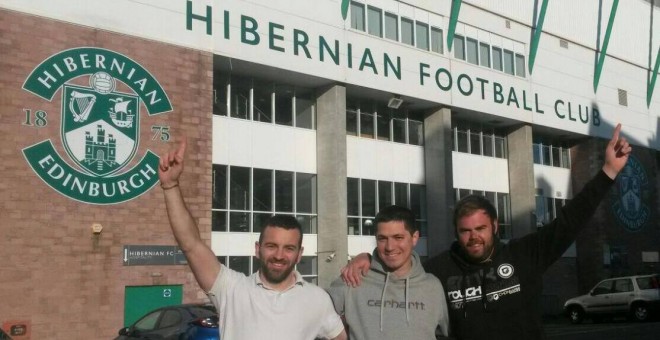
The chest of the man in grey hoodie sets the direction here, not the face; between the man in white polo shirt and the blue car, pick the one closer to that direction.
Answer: the man in white polo shirt

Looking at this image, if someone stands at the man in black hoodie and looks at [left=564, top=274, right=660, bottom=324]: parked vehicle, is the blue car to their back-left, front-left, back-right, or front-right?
front-left

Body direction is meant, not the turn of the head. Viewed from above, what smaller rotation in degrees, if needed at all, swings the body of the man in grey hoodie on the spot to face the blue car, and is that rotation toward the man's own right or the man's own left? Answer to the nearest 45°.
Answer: approximately 135° to the man's own right

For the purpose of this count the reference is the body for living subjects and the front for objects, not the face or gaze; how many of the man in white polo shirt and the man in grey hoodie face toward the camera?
2

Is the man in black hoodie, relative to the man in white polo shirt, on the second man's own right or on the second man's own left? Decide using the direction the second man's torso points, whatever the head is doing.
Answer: on the second man's own left

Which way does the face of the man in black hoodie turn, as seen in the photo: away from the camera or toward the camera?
toward the camera

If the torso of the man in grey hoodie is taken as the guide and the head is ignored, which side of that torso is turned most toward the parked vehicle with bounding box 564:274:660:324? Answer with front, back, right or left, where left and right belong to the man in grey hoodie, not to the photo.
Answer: back

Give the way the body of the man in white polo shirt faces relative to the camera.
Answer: toward the camera

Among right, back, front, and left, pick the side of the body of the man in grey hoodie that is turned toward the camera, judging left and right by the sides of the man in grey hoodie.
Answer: front
